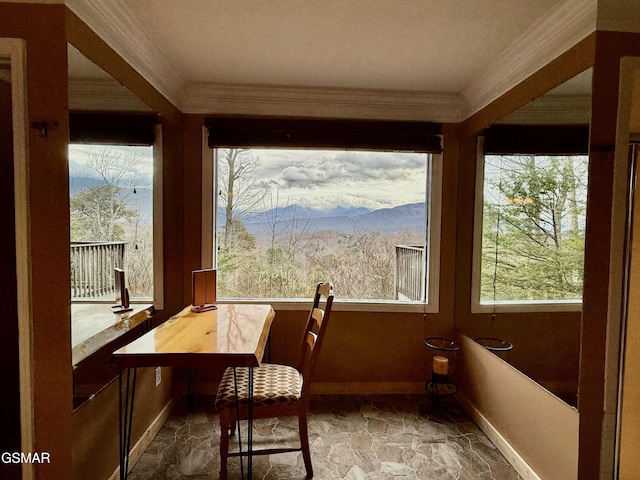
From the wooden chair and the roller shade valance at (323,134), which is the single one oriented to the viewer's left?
the wooden chair

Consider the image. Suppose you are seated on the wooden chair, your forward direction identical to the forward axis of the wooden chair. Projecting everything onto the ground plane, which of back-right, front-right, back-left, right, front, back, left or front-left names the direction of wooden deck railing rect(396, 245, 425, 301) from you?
back-right

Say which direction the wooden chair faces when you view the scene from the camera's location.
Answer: facing to the left of the viewer

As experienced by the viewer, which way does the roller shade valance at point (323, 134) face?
facing the viewer

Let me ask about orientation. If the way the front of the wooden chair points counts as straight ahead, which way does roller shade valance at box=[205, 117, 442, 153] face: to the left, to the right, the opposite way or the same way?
to the left

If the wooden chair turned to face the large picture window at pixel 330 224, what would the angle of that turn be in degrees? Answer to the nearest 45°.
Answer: approximately 90° to its right

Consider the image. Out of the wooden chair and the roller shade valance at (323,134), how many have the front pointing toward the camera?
1
